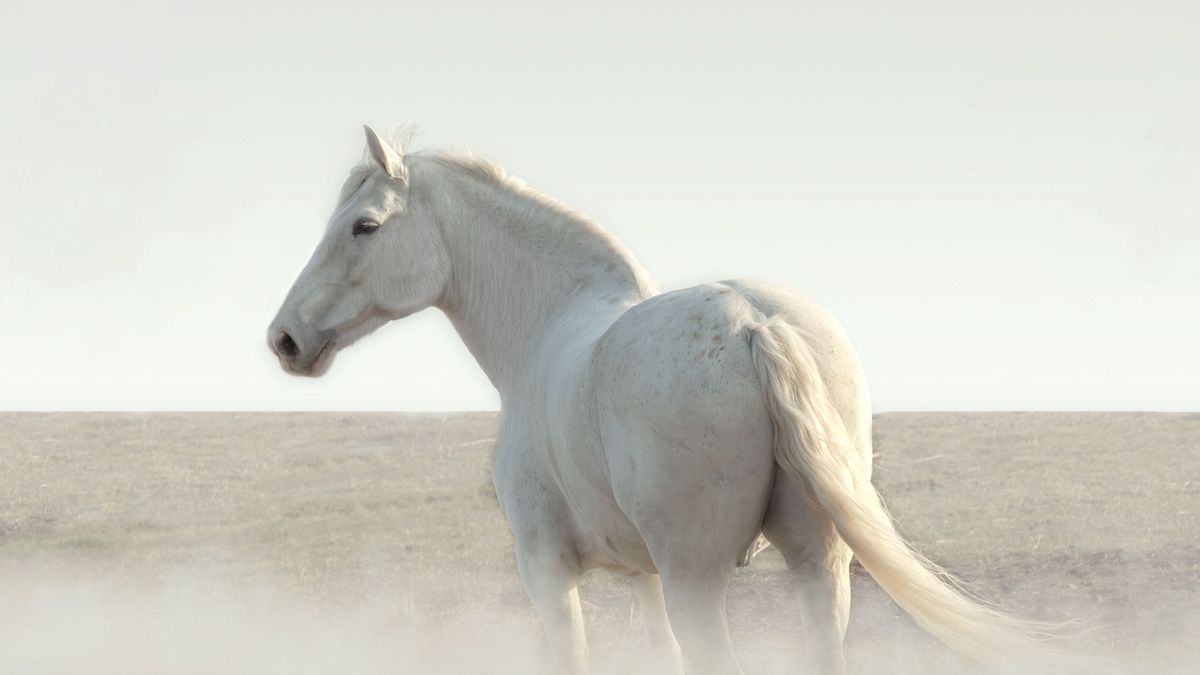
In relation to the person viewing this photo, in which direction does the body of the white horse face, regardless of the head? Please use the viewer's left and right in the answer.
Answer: facing away from the viewer and to the left of the viewer
